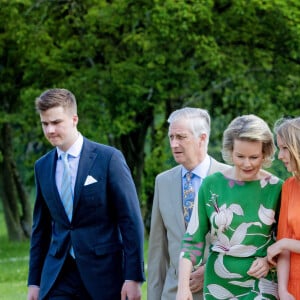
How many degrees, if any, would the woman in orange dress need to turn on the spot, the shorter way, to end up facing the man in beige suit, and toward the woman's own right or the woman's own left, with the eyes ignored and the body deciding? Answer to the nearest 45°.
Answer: approximately 90° to the woman's own right

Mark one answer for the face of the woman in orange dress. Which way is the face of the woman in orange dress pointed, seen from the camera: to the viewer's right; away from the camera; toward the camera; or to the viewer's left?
to the viewer's left

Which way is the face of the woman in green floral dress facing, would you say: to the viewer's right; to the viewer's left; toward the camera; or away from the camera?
toward the camera

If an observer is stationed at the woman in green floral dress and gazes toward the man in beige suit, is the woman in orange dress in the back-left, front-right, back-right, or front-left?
back-right

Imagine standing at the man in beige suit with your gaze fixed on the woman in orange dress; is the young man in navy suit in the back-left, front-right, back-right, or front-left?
back-right

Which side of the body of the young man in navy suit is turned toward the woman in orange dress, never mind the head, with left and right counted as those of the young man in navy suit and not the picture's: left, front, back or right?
left

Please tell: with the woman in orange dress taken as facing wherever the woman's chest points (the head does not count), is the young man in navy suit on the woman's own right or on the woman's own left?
on the woman's own right

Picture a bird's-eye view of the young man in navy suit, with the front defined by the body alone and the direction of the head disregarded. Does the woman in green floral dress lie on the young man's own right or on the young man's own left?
on the young man's own left

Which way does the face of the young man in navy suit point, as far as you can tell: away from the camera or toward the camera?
toward the camera

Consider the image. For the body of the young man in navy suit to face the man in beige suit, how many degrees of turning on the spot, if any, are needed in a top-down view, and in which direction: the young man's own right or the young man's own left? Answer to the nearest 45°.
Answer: approximately 90° to the young man's own left

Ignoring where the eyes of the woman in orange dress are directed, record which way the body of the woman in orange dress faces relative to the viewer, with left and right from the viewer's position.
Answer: facing the viewer and to the left of the viewer
